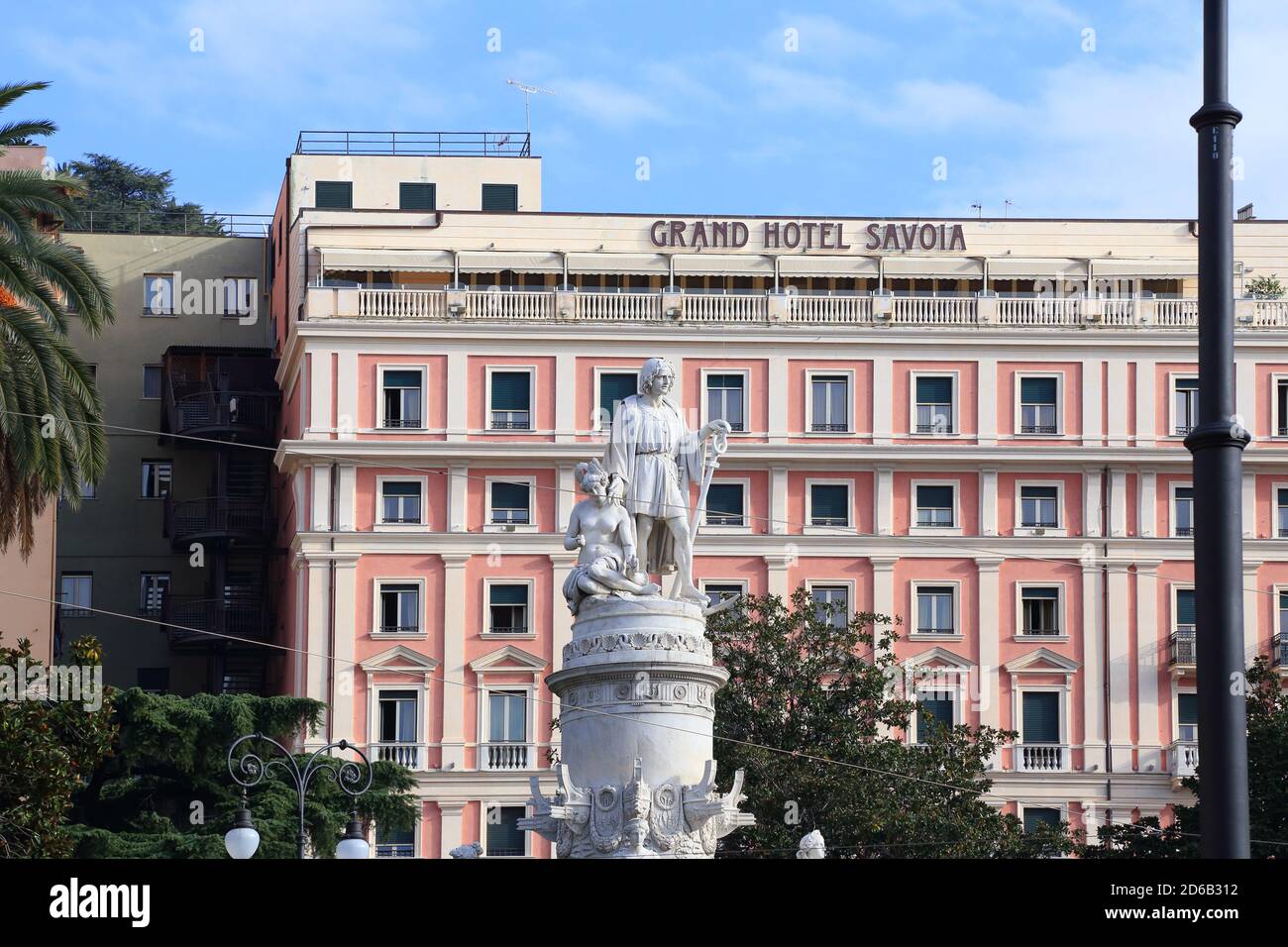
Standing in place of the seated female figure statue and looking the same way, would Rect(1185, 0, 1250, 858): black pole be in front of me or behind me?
in front

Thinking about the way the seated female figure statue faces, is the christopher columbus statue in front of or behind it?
behind

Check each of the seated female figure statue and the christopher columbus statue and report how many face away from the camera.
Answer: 0

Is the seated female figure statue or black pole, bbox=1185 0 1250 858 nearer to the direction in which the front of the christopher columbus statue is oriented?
the black pole

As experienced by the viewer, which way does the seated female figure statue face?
facing the viewer

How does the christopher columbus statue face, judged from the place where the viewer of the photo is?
facing the viewer and to the right of the viewer

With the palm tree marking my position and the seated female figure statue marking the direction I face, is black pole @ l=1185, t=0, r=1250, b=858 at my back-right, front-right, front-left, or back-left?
front-right
